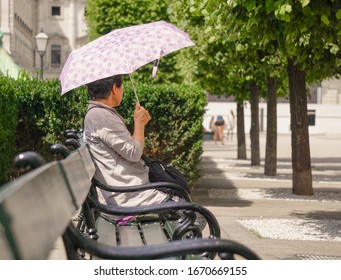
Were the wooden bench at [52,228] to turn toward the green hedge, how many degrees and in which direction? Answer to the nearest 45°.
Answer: approximately 90° to its left

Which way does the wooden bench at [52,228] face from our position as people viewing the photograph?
facing to the right of the viewer
